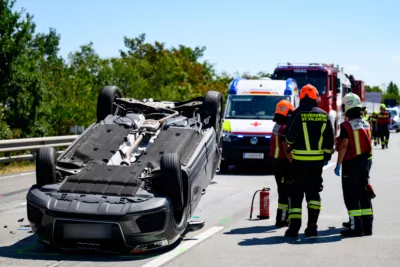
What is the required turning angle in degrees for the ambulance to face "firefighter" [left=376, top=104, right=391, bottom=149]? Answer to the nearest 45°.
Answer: approximately 135° to its left

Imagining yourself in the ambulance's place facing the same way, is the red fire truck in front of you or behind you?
behind

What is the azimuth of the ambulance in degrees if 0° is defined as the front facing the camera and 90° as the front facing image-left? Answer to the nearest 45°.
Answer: approximately 0°

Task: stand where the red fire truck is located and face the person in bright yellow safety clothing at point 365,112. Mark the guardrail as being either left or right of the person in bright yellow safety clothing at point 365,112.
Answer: right

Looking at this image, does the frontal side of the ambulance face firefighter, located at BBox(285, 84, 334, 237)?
yes

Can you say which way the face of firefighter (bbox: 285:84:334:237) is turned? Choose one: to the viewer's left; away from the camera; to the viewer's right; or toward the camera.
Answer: away from the camera

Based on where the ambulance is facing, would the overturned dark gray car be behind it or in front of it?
in front

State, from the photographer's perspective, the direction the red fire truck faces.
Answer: facing the viewer and to the left of the viewer

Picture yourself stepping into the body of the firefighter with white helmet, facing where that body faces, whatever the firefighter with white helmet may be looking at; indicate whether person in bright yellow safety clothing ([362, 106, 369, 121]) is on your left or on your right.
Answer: on your right

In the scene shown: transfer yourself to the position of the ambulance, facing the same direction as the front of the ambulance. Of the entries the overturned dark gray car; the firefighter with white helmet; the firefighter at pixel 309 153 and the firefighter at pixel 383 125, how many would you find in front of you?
3
